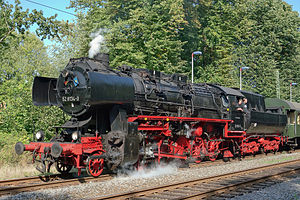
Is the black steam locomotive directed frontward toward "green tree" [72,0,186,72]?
no

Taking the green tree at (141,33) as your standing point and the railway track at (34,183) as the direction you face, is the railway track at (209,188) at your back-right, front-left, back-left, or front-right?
front-left

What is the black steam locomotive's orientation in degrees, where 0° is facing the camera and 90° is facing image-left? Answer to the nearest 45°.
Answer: approximately 45°

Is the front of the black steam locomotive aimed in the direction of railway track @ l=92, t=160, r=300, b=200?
no
